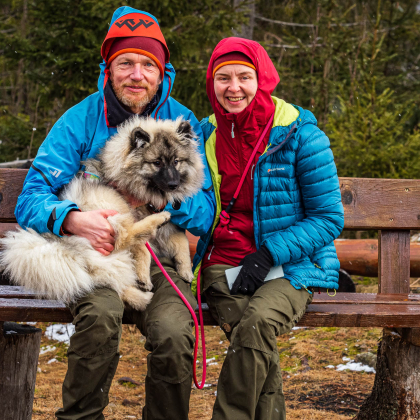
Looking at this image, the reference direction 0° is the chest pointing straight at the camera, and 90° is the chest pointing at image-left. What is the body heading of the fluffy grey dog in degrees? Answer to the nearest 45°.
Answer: approximately 315°

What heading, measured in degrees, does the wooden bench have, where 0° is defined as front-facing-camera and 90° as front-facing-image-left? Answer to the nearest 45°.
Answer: approximately 0°
